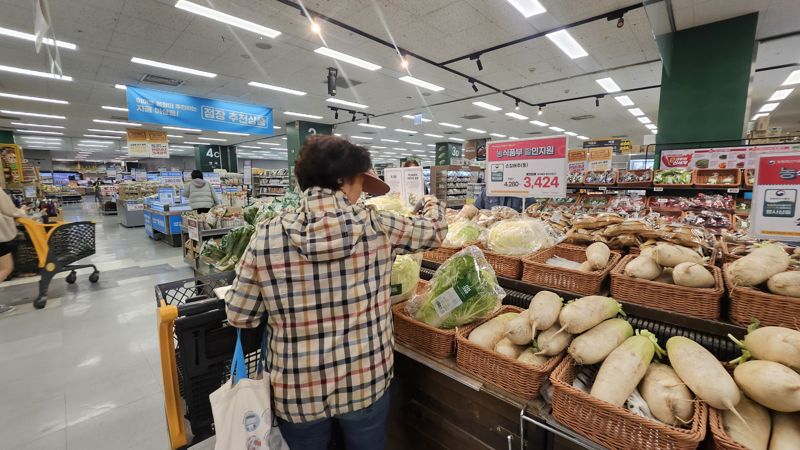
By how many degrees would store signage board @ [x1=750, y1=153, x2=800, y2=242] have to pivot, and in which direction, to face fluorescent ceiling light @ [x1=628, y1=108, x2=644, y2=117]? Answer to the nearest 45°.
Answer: approximately 180°

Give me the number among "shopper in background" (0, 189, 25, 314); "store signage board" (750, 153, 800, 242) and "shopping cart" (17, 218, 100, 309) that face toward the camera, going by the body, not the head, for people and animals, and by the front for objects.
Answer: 1

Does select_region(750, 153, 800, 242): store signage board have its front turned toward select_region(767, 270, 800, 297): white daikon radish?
yes

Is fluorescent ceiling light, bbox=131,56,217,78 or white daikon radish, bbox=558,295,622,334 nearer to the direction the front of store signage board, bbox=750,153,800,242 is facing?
the white daikon radish

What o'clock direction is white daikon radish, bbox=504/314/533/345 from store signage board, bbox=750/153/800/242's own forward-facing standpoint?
The white daikon radish is roughly at 1 o'clock from the store signage board.

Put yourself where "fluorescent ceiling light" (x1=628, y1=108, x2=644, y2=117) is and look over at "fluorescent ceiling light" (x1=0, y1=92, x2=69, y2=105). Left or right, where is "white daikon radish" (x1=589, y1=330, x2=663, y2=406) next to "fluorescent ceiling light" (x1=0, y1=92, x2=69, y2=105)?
left

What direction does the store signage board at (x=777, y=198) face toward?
toward the camera

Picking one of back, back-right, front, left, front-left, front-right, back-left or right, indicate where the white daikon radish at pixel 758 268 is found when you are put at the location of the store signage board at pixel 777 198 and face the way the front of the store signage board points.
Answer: front

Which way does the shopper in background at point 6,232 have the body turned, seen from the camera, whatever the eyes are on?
to the viewer's right

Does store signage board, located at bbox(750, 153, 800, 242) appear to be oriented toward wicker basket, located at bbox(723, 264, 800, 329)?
yes

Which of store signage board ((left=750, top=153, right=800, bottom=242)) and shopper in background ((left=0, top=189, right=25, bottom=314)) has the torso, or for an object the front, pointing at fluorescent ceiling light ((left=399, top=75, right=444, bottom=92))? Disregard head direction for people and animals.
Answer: the shopper in background

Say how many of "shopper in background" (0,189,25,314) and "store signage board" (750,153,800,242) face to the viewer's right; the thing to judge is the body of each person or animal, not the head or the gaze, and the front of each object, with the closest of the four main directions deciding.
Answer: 1

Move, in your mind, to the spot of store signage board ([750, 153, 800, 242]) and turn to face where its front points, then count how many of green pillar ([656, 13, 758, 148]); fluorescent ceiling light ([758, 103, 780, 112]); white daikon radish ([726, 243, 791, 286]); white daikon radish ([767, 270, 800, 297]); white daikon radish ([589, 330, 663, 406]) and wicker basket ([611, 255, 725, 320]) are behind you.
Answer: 2
